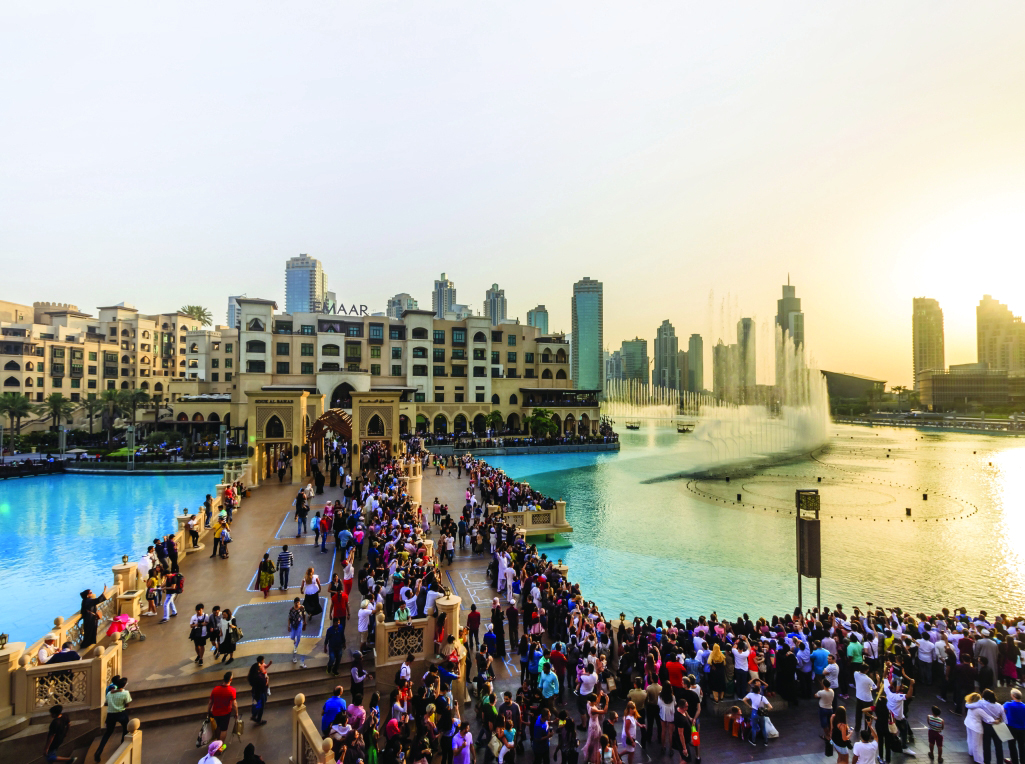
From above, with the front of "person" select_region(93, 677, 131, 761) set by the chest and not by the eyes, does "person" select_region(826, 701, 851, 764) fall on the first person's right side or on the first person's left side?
on the first person's right side

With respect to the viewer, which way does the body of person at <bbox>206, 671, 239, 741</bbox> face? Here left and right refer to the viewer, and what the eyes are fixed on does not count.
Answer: facing away from the viewer

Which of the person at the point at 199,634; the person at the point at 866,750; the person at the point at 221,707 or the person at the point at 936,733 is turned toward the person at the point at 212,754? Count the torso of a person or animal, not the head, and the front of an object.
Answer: the person at the point at 199,634

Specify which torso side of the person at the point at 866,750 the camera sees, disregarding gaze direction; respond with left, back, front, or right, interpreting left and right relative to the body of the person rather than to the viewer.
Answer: back

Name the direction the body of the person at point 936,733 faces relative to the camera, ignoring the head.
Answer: away from the camera

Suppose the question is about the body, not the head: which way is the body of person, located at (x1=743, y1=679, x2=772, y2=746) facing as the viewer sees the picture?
away from the camera

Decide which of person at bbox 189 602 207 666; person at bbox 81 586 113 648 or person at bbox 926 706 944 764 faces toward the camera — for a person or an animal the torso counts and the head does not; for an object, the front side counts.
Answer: person at bbox 189 602 207 666

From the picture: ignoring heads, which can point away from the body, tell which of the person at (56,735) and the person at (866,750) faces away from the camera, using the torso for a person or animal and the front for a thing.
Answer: the person at (866,750)

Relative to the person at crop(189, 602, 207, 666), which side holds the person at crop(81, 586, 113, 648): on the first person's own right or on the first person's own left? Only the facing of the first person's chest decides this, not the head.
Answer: on the first person's own right
